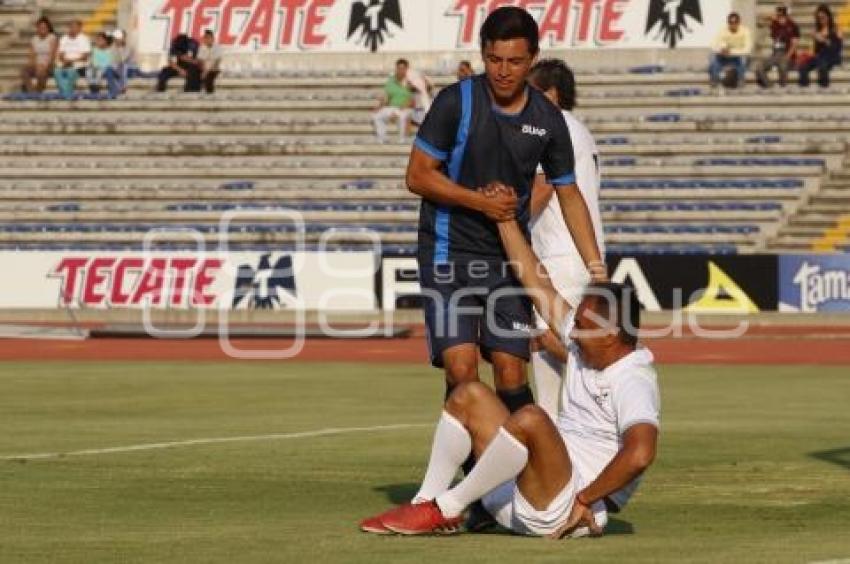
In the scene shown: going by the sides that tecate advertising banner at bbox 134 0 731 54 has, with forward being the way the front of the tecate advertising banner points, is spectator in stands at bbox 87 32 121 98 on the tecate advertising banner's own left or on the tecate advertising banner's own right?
on the tecate advertising banner's own right

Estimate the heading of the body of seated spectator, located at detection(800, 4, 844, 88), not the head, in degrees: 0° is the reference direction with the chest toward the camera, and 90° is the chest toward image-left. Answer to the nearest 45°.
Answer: approximately 45°

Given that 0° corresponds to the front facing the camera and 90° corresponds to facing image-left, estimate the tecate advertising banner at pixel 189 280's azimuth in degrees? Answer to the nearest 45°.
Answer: approximately 0°

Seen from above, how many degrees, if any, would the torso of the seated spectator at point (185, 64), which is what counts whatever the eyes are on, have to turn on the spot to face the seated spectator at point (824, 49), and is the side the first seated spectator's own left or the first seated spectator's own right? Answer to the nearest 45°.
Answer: approximately 45° to the first seated spectator's own left

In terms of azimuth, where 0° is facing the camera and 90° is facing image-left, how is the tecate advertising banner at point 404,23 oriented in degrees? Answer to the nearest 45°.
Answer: approximately 0°

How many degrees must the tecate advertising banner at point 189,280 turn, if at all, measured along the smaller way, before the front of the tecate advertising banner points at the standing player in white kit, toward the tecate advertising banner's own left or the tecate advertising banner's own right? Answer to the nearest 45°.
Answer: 0° — it already faces them

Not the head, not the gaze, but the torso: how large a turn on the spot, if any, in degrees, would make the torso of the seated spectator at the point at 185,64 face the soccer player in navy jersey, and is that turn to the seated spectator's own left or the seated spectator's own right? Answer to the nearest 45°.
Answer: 0° — they already face them

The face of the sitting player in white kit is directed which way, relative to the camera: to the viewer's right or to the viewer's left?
to the viewer's left

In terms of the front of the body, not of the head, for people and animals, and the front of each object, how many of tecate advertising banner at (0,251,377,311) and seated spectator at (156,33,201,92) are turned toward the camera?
2

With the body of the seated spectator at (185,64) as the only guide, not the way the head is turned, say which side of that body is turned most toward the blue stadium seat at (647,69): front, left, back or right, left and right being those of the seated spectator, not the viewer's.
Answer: left
